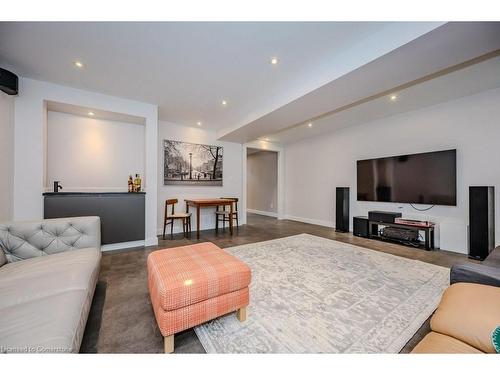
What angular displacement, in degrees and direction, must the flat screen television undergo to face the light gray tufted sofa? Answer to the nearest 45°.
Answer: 0° — it already faces it

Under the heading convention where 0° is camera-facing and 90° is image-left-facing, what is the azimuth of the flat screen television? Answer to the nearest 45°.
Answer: approximately 45°

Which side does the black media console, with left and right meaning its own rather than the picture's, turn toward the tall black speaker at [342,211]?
right

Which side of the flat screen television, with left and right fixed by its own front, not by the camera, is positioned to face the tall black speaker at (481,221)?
left

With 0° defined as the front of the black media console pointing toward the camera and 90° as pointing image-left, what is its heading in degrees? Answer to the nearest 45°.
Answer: approximately 45°

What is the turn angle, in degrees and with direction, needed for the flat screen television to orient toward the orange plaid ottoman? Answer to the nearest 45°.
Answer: approximately 45° to its left

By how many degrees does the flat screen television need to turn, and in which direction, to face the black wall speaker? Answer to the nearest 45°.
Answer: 0° — it already faces it

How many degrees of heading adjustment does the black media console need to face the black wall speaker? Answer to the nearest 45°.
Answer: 0° — it already faces it

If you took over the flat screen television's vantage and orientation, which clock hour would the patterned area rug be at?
The patterned area rug is roughly at 11 o'clock from the flat screen television.
